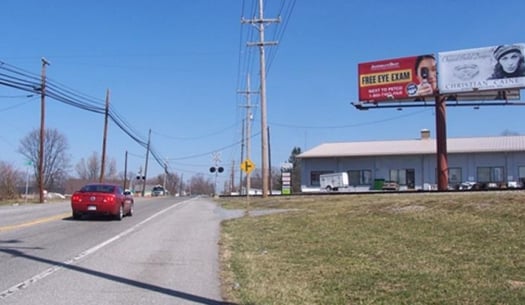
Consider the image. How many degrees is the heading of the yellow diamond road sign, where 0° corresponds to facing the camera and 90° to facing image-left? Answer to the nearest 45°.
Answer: approximately 0°

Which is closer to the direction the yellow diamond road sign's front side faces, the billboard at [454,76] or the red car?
the red car
